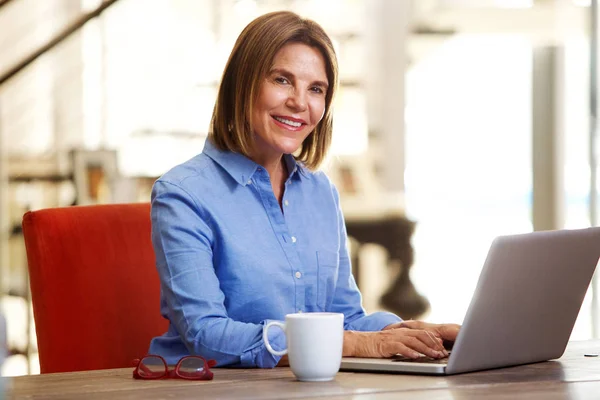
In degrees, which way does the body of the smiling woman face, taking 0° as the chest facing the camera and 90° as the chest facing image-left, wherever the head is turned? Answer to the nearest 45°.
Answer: approximately 315°

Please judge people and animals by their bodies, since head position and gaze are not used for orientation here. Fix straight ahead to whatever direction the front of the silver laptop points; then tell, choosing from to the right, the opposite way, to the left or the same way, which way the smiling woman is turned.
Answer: the opposite way

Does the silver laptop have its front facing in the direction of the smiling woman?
yes

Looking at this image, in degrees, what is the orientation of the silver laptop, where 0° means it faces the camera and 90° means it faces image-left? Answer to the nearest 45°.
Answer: approximately 135°
